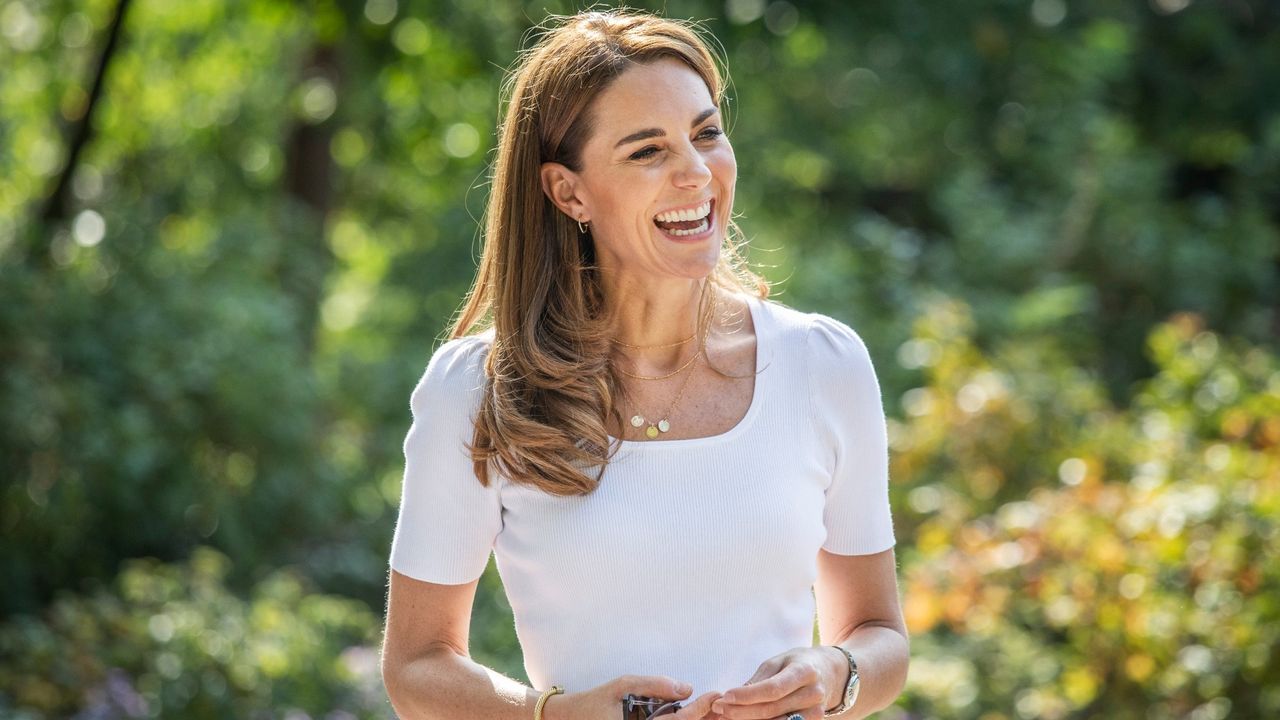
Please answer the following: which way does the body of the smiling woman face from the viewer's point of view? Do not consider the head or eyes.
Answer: toward the camera

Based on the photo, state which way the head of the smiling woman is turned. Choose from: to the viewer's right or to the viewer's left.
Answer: to the viewer's right

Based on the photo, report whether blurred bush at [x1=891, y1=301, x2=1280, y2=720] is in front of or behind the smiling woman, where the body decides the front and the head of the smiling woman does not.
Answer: behind

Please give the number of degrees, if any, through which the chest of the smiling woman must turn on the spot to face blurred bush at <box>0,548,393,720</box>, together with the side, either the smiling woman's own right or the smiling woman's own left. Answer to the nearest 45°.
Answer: approximately 135° to the smiling woman's own right
